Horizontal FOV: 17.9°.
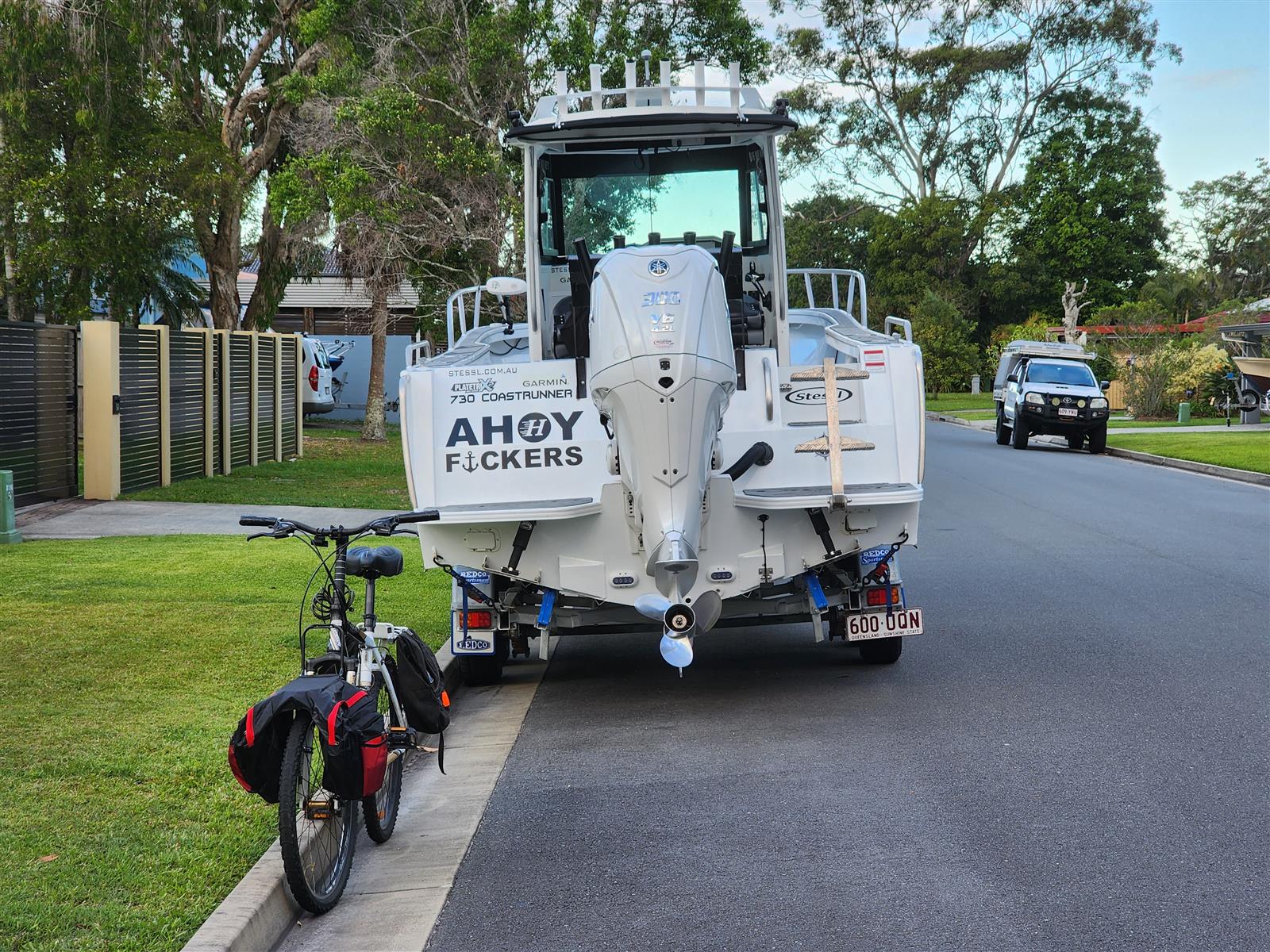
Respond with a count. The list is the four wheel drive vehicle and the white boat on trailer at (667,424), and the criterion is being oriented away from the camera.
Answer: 1

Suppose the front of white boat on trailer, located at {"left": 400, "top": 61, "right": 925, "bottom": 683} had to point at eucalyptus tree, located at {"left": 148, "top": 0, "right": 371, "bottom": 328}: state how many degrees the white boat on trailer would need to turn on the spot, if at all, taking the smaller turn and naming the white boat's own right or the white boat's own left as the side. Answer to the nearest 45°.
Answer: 0° — it already faces it

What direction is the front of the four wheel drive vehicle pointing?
toward the camera

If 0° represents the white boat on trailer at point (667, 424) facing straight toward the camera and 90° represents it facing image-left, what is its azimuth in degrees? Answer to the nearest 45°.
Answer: approximately 180°

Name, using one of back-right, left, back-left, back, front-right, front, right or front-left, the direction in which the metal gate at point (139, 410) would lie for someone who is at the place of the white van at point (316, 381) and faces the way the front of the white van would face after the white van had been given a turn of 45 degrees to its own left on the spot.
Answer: left

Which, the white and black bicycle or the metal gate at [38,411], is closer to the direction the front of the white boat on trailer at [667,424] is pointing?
the metal gate

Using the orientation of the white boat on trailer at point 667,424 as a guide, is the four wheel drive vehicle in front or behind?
in front

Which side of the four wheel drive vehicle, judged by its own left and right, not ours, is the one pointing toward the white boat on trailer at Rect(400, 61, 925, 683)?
front

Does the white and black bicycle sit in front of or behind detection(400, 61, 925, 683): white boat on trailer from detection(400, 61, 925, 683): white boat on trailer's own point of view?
behind

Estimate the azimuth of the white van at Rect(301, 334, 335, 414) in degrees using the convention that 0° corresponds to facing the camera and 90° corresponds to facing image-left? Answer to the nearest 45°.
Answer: approximately 135°

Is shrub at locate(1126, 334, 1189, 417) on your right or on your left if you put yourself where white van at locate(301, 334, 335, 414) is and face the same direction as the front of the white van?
on your right
